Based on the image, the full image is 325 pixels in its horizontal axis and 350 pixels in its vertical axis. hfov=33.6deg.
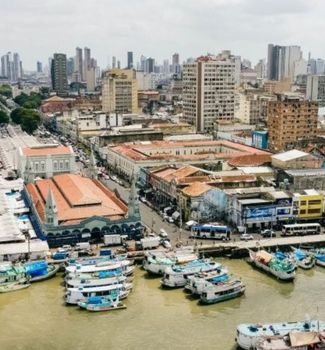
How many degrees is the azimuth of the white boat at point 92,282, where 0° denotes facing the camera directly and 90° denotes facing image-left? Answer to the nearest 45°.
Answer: approximately 270°

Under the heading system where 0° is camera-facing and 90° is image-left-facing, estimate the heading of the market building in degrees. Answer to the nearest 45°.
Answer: approximately 0°

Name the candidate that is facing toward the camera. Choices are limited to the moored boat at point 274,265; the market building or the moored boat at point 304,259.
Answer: the market building

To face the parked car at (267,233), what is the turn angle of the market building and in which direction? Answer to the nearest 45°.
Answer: approximately 90° to its left

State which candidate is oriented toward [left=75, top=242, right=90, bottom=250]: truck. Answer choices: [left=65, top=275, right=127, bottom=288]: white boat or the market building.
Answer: the market building

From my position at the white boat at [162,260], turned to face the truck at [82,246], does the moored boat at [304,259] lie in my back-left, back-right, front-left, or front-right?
back-right

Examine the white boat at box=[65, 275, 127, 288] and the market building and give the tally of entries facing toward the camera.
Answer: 1

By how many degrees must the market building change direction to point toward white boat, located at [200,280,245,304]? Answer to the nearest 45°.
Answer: approximately 45° to its left

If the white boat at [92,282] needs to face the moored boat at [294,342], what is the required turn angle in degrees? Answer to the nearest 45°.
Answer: approximately 45° to its right

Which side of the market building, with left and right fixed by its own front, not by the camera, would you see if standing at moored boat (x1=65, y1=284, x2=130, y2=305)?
front

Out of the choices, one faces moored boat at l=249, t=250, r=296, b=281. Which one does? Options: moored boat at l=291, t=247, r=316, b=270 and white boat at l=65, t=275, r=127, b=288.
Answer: the white boat
